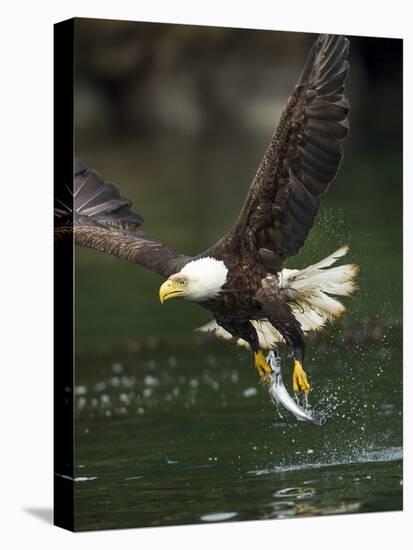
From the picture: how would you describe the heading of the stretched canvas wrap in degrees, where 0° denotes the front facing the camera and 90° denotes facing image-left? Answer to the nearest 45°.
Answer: approximately 315°
